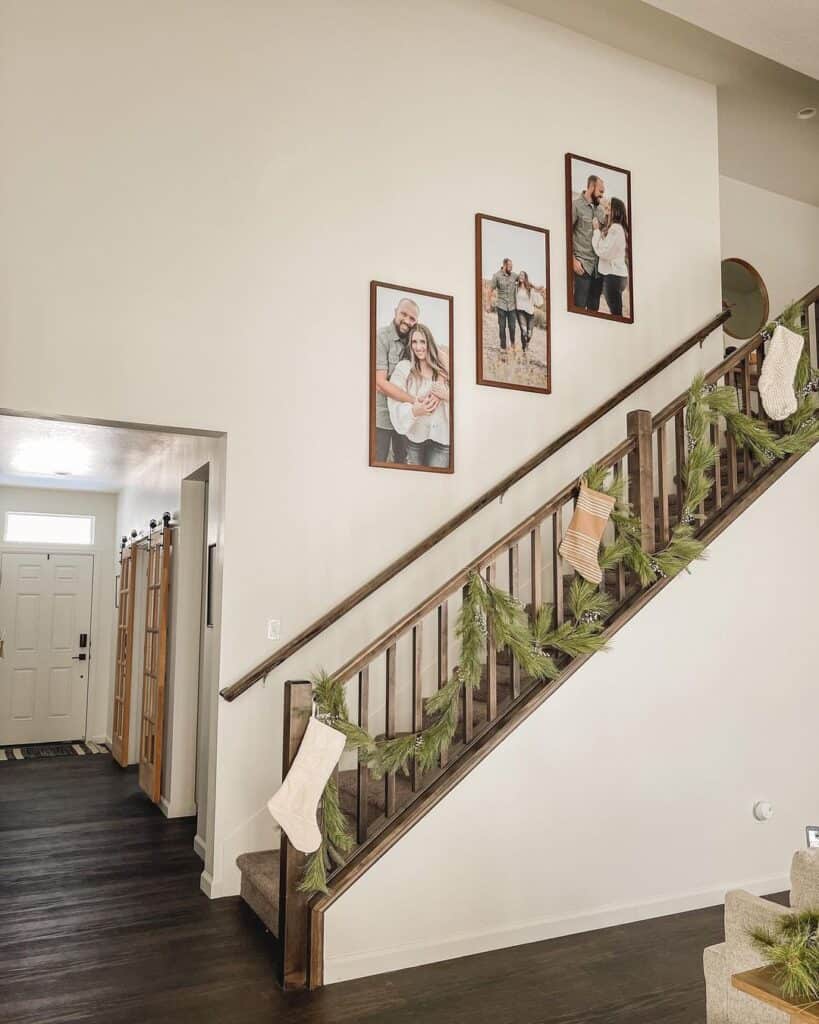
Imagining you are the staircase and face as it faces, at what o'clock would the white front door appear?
The white front door is roughly at 3 o'clock from the staircase.

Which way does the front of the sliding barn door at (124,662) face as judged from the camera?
facing to the left of the viewer

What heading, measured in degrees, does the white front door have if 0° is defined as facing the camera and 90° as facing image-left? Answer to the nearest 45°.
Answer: approximately 0°

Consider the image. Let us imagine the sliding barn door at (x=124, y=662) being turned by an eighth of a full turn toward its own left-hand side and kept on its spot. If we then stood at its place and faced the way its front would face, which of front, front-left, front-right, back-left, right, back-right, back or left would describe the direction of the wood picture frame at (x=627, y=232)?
left

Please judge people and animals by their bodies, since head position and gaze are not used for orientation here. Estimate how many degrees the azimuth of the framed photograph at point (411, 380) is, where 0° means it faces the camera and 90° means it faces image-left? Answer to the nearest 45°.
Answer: approximately 315°

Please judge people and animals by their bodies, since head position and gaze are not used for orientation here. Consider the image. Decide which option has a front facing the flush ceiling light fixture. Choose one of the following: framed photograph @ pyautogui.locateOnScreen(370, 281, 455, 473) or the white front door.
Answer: the white front door

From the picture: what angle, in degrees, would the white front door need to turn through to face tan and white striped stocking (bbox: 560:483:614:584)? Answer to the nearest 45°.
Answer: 0° — it already faces it

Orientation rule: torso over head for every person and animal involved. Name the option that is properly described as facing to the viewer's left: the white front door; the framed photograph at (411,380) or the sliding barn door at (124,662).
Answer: the sliding barn door

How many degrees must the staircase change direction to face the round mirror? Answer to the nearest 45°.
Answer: approximately 180°

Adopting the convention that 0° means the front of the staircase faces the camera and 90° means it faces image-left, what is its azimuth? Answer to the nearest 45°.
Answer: approximately 45°

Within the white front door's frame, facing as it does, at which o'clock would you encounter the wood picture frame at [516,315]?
The wood picture frame is roughly at 11 o'clock from the white front door.
